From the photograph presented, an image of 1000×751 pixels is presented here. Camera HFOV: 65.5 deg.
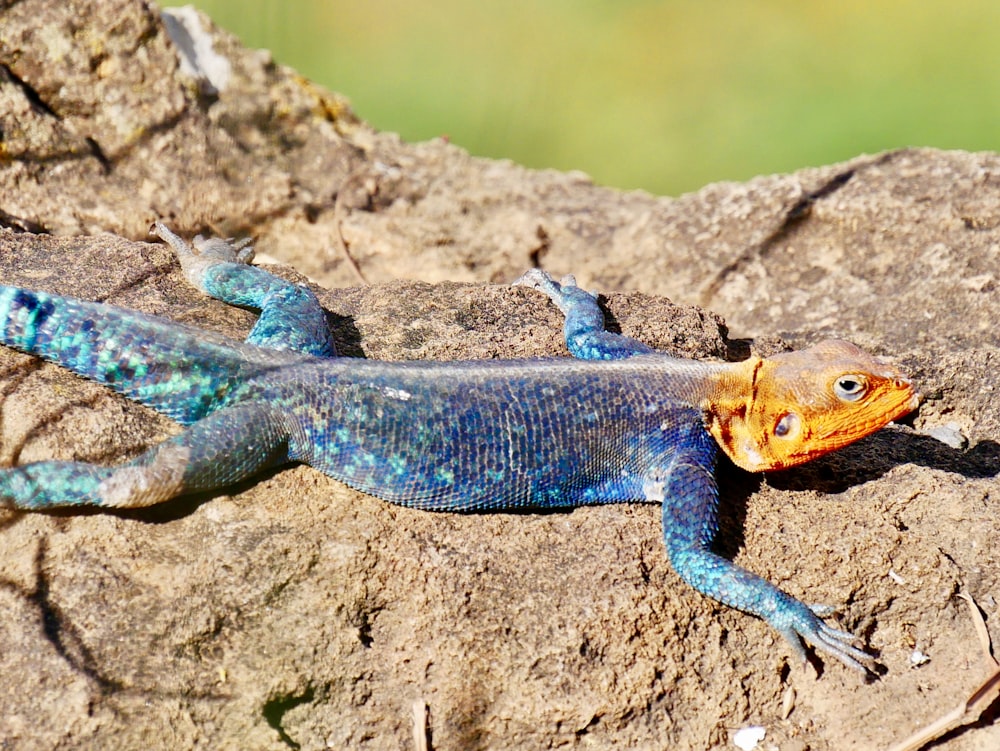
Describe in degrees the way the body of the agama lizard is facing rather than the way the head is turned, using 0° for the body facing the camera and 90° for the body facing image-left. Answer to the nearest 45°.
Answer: approximately 270°
